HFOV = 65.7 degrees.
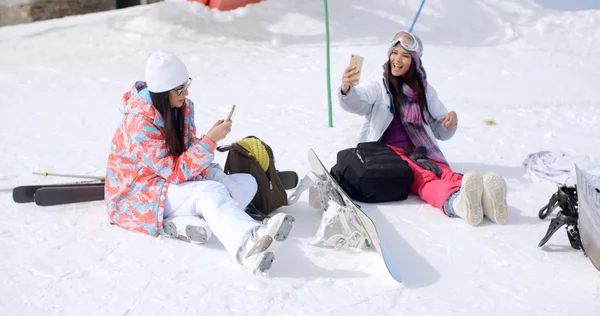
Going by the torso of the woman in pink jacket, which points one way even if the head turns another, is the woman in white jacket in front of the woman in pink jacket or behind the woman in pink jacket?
in front

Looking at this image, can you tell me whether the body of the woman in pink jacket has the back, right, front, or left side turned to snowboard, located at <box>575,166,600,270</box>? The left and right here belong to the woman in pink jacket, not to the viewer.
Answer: front

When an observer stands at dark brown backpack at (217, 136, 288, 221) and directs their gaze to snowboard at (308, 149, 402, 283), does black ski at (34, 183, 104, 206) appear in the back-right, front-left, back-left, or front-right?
back-right

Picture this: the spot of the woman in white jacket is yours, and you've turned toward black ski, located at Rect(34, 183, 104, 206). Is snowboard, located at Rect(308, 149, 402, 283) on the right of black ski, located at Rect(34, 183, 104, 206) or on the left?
left

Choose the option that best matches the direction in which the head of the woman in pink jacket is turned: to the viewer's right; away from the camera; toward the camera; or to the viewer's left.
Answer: to the viewer's right

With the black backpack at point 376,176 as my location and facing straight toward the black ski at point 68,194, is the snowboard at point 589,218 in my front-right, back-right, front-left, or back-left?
back-left

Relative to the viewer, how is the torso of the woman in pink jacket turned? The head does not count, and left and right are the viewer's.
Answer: facing to the right of the viewer

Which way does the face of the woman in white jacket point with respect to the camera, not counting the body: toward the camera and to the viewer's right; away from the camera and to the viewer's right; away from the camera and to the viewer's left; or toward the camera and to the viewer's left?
toward the camera and to the viewer's left

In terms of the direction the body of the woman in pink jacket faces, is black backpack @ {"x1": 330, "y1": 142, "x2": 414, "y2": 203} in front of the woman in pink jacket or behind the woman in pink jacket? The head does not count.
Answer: in front

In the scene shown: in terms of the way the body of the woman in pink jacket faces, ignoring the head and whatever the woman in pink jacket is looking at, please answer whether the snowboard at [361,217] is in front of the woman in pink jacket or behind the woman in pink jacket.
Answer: in front
